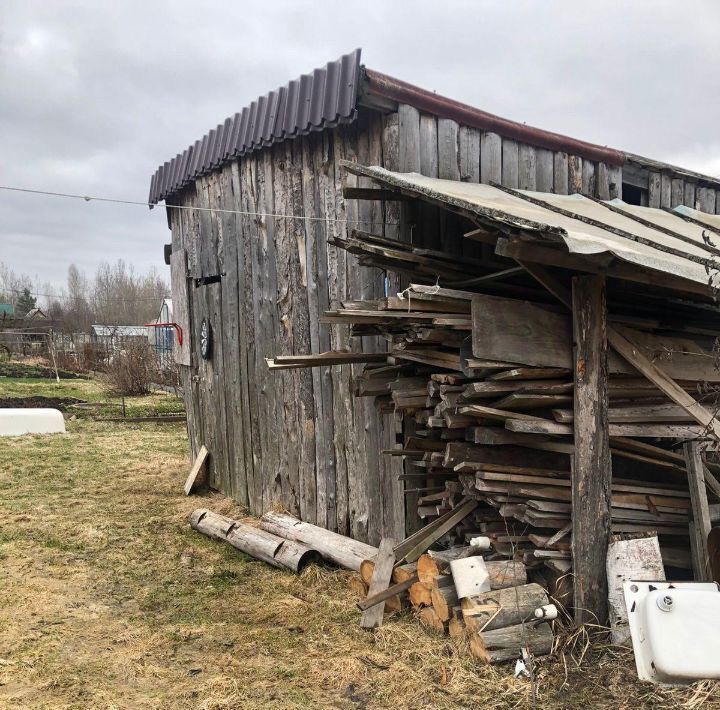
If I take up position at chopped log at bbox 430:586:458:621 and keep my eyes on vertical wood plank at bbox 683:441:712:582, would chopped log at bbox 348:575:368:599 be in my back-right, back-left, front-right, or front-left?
back-left

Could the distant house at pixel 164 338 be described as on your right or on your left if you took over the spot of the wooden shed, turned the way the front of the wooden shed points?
on your right

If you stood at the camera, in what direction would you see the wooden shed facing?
facing the viewer and to the left of the viewer
